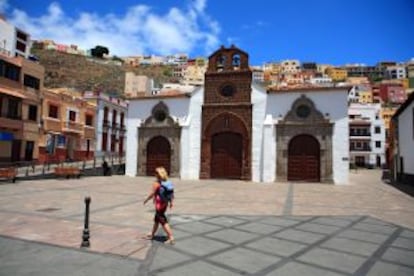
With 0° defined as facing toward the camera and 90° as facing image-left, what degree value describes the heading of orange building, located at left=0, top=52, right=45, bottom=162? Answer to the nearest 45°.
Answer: approximately 315°

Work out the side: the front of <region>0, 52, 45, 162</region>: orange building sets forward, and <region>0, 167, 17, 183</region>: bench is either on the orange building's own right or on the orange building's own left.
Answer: on the orange building's own right

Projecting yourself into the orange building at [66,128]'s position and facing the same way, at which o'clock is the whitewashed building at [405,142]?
The whitewashed building is roughly at 12 o'clock from the orange building.

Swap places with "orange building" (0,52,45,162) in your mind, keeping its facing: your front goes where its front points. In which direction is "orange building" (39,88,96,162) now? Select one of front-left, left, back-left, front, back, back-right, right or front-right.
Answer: left

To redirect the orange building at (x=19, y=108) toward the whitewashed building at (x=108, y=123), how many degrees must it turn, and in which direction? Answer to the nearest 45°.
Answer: approximately 90° to its left

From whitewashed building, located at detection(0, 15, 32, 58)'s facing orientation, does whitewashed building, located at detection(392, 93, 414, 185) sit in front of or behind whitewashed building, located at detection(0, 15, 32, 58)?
in front

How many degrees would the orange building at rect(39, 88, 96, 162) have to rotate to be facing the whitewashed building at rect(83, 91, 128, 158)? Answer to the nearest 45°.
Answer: approximately 90° to its left

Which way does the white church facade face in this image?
toward the camera

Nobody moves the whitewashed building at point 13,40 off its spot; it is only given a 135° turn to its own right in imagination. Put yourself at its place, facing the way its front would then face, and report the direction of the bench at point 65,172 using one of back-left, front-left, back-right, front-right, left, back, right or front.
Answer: left

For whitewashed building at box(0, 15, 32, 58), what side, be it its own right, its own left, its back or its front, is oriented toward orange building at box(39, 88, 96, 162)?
front

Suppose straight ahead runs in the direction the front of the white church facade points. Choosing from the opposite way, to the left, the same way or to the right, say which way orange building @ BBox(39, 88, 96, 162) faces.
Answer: to the left

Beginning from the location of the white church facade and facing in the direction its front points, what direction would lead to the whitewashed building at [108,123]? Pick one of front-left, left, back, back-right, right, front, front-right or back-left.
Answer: back-right

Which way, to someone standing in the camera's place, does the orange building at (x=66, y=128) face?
facing the viewer and to the right of the viewer

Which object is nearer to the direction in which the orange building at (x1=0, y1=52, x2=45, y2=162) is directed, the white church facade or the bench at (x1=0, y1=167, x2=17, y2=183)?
the white church facade

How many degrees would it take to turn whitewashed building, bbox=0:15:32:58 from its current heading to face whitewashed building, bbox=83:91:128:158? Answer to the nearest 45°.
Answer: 0° — it already faces it

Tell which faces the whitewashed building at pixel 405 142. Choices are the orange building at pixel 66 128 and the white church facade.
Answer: the orange building
